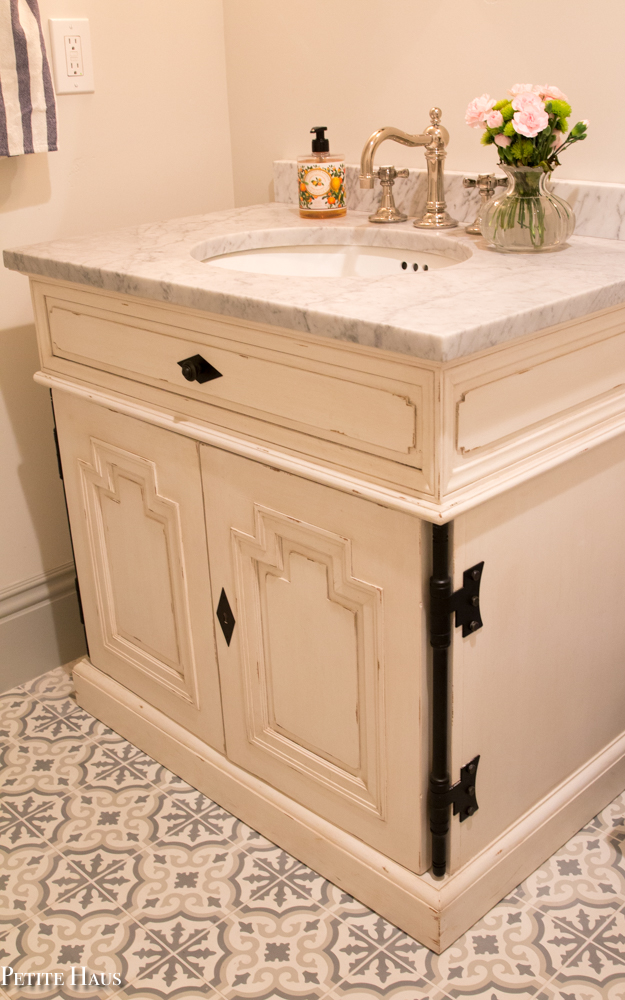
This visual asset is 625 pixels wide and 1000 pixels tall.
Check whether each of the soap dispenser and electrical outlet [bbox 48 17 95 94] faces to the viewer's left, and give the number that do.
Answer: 0

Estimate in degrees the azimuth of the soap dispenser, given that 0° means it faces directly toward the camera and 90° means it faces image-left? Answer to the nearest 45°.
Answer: approximately 0°

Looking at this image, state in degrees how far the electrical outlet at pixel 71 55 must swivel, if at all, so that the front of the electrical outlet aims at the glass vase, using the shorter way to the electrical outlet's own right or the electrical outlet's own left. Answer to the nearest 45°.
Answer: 0° — it already faces it

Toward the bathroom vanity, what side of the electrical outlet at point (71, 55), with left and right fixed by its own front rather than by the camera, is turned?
front

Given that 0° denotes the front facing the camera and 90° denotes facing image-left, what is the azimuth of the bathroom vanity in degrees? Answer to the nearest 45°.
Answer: approximately 45°

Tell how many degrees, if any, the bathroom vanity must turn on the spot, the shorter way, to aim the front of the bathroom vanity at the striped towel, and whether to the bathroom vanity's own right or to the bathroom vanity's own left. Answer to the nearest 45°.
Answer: approximately 90° to the bathroom vanity's own right
